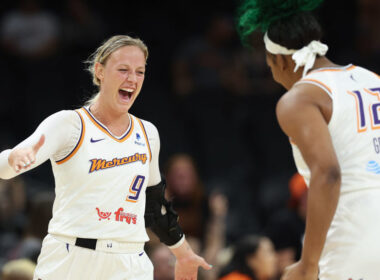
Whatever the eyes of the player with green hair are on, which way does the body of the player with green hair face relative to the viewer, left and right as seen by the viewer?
facing away from the viewer and to the left of the viewer

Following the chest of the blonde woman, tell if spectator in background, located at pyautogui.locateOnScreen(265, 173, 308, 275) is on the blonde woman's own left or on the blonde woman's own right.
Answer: on the blonde woman's own left

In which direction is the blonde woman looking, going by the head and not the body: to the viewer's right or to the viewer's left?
to the viewer's right

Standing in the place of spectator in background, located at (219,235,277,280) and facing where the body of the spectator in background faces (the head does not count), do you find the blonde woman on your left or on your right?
on your right

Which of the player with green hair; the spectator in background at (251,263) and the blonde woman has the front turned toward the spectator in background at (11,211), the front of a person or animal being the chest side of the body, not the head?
the player with green hair

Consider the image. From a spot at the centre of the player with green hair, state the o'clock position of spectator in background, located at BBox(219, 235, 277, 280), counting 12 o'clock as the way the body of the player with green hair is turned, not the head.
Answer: The spectator in background is roughly at 1 o'clock from the player with green hair.

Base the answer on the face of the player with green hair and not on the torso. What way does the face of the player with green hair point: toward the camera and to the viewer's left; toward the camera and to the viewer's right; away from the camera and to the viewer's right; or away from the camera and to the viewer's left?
away from the camera and to the viewer's left

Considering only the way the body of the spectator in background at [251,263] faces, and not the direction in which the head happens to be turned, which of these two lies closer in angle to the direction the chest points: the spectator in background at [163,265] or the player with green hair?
the player with green hair
